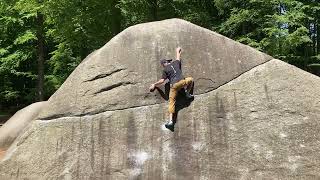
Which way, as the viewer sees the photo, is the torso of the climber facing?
away from the camera
